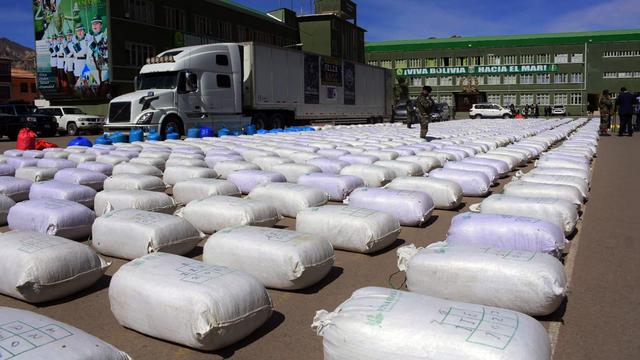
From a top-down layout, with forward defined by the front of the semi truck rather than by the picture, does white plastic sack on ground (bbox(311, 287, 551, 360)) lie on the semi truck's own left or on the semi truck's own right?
on the semi truck's own left

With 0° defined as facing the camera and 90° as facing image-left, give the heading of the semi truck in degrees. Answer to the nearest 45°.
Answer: approximately 45°

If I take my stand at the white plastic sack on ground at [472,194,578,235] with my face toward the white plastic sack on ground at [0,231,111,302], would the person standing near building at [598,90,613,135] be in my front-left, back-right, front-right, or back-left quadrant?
back-right

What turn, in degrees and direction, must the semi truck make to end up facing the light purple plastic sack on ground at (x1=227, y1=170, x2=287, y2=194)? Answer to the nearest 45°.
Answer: approximately 45° to its left

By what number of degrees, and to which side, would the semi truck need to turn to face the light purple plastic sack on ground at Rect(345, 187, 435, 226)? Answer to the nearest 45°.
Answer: approximately 45° to its left

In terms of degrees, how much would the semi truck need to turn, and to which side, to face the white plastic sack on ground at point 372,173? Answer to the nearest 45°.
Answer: approximately 45° to its left

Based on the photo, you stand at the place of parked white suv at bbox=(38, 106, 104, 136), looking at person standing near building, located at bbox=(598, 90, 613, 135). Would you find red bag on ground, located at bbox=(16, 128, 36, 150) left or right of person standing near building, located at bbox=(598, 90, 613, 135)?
right

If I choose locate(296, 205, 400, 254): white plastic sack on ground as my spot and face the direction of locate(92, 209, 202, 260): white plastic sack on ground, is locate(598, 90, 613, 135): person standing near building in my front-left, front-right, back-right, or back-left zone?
back-right

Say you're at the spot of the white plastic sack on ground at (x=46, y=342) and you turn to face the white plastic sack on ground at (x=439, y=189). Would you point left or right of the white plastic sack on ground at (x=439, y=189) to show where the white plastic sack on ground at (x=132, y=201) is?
left

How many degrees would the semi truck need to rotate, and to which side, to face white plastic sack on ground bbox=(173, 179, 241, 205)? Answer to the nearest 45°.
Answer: approximately 45° to its left
